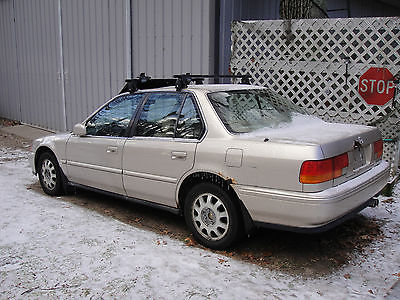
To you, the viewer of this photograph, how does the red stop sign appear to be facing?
facing the viewer

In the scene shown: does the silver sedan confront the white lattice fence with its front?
no

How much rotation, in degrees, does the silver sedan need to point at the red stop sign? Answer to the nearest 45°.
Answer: approximately 90° to its right

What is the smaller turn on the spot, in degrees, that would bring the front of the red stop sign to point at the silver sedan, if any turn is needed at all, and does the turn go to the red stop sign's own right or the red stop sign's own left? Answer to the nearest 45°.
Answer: approximately 45° to the red stop sign's own right

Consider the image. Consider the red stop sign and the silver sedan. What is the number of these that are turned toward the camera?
1

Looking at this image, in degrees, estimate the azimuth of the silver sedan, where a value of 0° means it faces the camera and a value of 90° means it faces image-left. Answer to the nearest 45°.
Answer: approximately 135°
